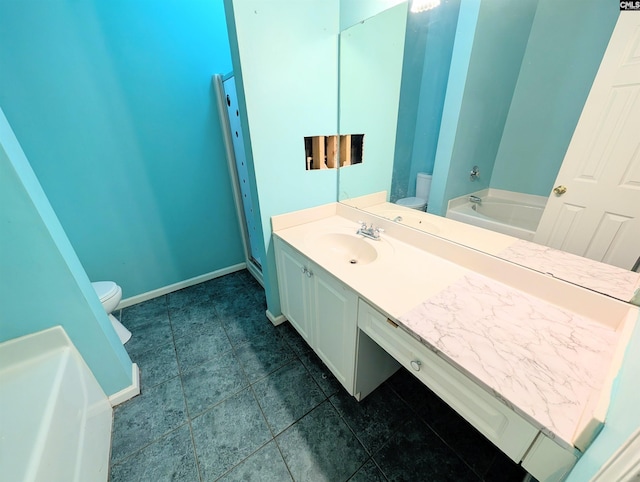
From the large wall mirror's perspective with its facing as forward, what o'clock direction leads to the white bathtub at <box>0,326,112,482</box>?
The white bathtub is roughly at 12 o'clock from the large wall mirror.

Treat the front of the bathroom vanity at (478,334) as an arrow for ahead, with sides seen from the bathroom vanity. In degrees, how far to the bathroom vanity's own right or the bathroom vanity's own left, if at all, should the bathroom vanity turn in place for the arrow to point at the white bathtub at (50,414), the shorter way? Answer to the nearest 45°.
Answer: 0° — it already faces it

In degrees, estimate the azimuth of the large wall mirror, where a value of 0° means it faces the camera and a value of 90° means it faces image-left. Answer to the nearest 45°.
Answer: approximately 45°

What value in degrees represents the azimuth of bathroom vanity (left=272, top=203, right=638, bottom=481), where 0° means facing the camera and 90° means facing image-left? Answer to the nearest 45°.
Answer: approximately 45°

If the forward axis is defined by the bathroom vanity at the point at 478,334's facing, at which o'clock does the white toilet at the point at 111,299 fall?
The white toilet is roughly at 1 o'clock from the bathroom vanity.

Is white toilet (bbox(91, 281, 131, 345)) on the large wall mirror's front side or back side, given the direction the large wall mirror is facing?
on the front side

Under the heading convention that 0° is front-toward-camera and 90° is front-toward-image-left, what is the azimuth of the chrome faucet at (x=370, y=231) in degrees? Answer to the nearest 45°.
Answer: approximately 45°

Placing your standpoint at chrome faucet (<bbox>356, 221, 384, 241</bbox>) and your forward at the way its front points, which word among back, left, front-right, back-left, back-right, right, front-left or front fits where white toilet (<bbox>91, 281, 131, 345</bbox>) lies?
front-right

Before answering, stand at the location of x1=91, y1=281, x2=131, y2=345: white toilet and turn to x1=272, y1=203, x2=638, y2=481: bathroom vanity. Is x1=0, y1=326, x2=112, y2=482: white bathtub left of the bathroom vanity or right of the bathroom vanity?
right

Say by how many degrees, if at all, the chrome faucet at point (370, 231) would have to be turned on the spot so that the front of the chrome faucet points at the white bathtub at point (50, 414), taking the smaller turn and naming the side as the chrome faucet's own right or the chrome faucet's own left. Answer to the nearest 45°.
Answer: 0° — it already faces it
